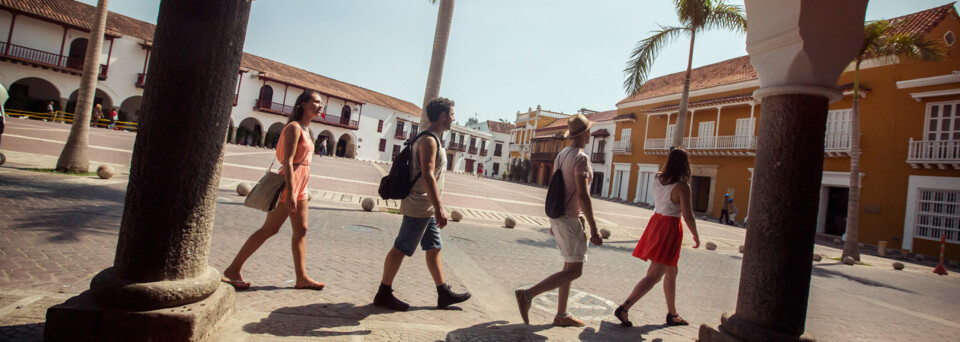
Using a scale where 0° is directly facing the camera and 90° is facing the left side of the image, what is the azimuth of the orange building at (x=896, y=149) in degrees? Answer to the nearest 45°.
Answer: approximately 45°

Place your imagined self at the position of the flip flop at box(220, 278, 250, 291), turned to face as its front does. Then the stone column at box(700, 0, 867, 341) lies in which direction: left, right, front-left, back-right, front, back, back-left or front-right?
front-right

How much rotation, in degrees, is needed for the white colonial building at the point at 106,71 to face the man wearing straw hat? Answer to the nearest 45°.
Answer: approximately 45° to its right

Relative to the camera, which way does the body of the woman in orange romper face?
to the viewer's right

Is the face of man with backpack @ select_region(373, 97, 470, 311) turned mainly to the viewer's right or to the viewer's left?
to the viewer's right

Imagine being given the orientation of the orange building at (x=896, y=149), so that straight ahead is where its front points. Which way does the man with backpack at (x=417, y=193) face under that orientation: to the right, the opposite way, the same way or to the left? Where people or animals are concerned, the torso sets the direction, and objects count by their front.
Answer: the opposite way

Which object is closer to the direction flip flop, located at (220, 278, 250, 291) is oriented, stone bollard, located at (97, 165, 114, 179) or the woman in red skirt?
the woman in red skirt

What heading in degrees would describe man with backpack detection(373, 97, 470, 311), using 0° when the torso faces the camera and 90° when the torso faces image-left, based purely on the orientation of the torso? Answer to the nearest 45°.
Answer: approximately 270°

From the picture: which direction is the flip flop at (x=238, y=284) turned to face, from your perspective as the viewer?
facing to the right of the viewer

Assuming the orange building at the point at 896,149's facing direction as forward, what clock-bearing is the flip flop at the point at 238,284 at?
The flip flop is roughly at 11 o'clock from the orange building.

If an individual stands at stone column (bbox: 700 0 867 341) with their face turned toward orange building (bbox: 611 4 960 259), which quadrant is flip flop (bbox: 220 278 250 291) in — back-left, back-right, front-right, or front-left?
back-left

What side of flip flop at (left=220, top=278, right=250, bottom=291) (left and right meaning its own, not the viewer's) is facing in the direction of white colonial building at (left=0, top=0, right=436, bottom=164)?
left

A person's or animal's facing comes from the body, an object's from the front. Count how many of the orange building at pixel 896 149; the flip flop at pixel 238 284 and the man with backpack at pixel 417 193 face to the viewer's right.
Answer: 2

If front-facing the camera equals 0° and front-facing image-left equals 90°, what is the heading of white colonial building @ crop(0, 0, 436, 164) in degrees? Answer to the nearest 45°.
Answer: approximately 315°
